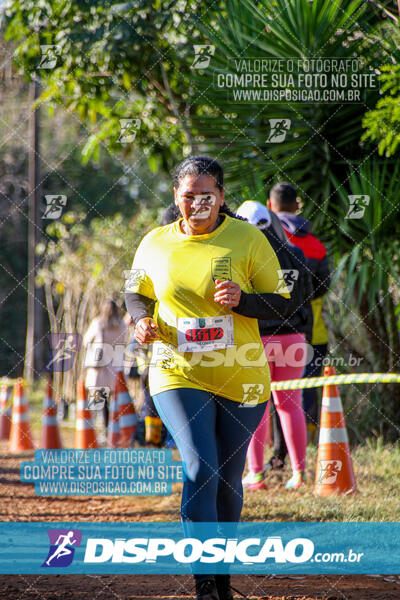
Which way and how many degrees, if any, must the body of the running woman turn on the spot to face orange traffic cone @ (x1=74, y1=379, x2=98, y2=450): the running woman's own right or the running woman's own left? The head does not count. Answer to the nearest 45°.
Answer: approximately 180°

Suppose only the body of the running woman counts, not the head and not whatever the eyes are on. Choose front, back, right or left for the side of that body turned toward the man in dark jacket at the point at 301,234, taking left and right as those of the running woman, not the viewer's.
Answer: back

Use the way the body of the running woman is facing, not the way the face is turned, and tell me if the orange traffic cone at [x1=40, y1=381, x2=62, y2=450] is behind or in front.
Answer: behind

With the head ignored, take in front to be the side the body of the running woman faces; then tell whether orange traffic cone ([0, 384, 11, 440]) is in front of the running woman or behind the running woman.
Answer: behind

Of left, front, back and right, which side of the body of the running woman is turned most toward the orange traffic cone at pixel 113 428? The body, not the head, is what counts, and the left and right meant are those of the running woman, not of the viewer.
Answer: back

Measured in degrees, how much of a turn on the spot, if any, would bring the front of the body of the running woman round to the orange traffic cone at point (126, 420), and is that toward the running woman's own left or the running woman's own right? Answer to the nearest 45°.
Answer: approximately 180°

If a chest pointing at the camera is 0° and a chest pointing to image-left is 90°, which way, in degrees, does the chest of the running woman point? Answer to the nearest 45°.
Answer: approximately 0°

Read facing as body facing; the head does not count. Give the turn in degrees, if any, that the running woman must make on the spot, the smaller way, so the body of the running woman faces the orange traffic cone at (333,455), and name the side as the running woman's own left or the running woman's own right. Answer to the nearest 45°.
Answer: approximately 180°

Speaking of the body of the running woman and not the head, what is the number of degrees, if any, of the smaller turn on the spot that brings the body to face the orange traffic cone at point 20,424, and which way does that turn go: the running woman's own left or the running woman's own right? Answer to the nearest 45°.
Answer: approximately 180°
